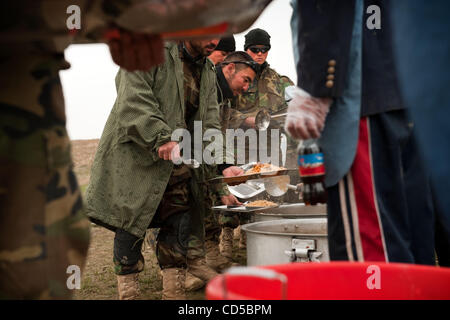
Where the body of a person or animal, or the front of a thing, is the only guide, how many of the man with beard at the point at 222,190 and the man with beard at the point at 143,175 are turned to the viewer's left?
0

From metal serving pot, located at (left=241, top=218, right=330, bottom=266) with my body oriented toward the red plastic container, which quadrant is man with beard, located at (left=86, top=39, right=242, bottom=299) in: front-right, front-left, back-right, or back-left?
back-right

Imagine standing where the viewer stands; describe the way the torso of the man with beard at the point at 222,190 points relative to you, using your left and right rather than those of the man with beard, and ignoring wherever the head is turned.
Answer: facing to the right of the viewer

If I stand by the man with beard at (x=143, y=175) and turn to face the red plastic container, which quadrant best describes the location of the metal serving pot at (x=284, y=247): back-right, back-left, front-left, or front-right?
front-left

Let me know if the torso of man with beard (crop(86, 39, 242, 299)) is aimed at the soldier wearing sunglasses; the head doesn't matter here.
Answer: no

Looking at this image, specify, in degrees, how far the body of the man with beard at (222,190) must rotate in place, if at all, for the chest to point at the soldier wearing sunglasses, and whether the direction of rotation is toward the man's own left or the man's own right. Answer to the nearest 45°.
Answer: approximately 90° to the man's own left

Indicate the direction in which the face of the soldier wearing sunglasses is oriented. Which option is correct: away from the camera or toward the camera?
toward the camera

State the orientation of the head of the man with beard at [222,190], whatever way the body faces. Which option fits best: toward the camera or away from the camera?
toward the camera

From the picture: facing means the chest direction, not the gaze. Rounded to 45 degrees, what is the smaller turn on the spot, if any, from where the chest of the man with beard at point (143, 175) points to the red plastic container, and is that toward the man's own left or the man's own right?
approximately 45° to the man's own right

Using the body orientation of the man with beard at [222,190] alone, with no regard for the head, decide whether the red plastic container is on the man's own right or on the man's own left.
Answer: on the man's own right

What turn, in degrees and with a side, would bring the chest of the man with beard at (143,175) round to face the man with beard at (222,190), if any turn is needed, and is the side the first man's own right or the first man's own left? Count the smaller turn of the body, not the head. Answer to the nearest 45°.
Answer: approximately 90° to the first man's own left

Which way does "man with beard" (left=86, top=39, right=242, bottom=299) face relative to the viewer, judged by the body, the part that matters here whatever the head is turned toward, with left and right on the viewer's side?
facing the viewer and to the right of the viewer

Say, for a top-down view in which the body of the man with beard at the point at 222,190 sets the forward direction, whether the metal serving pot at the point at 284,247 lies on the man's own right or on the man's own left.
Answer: on the man's own right
